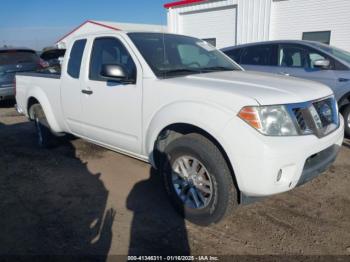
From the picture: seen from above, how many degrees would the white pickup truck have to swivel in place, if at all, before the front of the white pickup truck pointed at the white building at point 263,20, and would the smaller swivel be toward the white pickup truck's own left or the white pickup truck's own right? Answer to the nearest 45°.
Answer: approximately 135° to the white pickup truck's own left

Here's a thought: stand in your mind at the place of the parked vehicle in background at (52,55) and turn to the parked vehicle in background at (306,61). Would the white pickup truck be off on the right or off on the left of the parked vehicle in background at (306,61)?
right

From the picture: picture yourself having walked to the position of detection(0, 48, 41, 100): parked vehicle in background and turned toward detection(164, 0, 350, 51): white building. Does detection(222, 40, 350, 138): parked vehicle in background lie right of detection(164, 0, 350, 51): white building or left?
right

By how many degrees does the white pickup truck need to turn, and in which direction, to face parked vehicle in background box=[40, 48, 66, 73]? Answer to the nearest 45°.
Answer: approximately 180°

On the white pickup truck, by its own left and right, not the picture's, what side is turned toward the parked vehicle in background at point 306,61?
left

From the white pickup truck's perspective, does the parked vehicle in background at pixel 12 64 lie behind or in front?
behind

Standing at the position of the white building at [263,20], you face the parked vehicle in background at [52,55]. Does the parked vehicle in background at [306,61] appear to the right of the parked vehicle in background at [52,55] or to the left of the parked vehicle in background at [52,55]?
left

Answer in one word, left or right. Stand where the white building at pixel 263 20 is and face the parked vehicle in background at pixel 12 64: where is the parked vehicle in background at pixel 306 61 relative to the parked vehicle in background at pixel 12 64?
left

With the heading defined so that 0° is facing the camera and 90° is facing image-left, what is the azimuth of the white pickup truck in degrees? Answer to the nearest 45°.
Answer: approximately 315°
